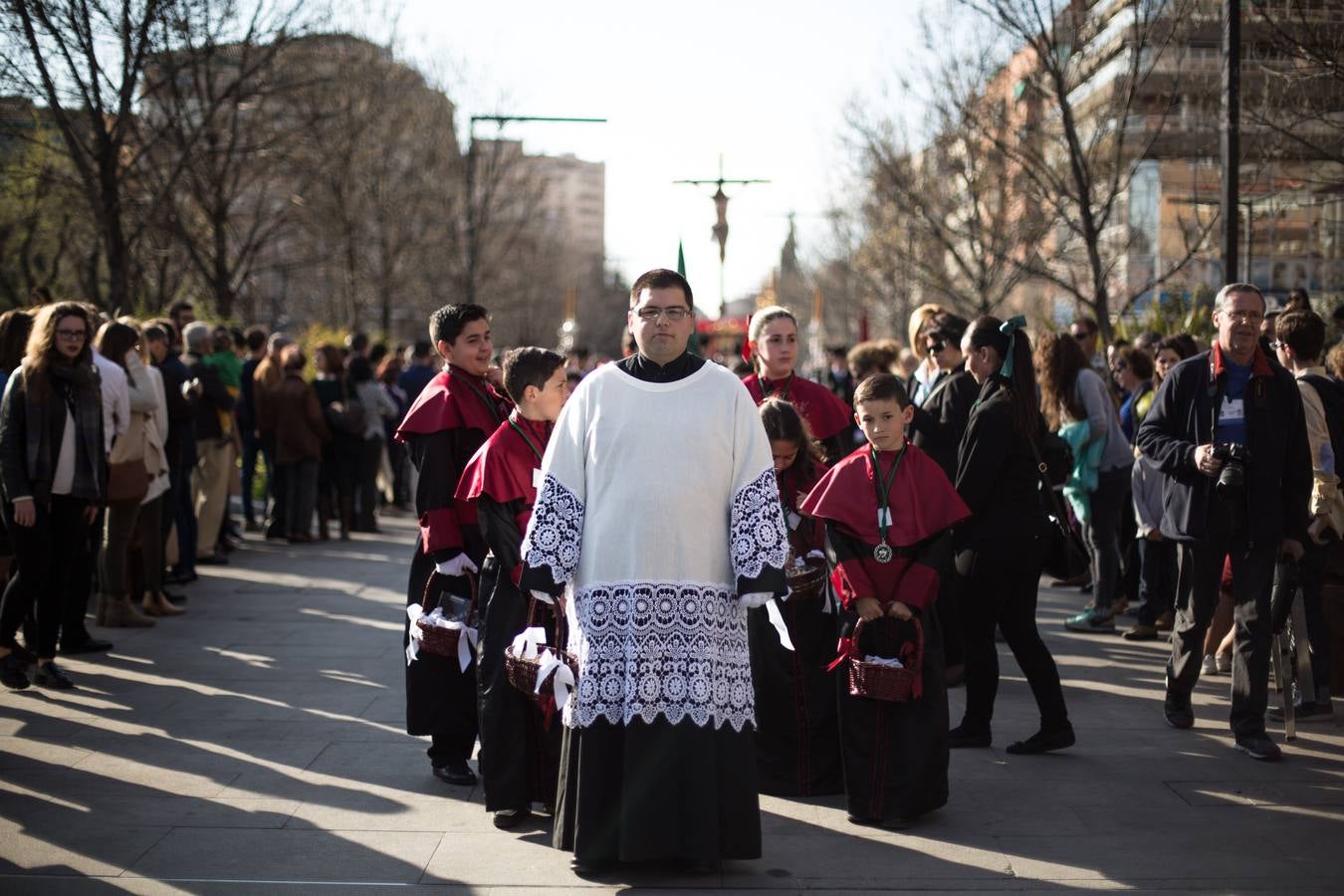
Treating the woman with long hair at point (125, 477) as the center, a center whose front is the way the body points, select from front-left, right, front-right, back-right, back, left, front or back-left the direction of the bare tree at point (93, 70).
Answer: left

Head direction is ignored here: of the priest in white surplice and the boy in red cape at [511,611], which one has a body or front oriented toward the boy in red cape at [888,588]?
the boy in red cape at [511,611]

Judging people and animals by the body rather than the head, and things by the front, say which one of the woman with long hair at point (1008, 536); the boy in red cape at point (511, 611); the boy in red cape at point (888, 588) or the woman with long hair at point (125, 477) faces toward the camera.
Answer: the boy in red cape at point (888, 588)

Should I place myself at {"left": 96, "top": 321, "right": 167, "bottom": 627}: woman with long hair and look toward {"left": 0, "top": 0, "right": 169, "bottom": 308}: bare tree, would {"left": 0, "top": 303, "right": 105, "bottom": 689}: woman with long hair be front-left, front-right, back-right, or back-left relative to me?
back-left

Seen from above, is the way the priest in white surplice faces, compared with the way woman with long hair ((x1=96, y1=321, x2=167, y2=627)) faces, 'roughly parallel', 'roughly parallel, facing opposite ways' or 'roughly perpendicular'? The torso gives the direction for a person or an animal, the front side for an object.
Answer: roughly perpendicular

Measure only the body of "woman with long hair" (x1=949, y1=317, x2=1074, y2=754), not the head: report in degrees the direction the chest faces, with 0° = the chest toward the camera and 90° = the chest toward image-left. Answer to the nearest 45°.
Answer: approximately 90°

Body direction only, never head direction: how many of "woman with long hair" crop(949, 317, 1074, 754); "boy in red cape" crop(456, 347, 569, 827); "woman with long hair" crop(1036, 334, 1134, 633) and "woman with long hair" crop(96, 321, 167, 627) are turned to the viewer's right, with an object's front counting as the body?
2

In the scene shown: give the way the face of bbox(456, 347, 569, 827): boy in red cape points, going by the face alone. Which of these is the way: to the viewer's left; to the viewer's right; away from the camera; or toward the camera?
to the viewer's right

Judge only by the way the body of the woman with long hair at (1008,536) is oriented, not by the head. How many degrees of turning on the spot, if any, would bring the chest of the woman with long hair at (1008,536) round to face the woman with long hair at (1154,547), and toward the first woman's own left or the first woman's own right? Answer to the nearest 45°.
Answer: approximately 90° to the first woman's own right

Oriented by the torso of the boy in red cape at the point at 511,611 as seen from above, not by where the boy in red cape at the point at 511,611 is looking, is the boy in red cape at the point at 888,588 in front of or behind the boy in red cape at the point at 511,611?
in front

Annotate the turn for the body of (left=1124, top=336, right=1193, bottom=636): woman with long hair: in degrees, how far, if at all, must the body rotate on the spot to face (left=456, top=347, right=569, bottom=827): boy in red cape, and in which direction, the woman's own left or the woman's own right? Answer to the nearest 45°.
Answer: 0° — they already face them
